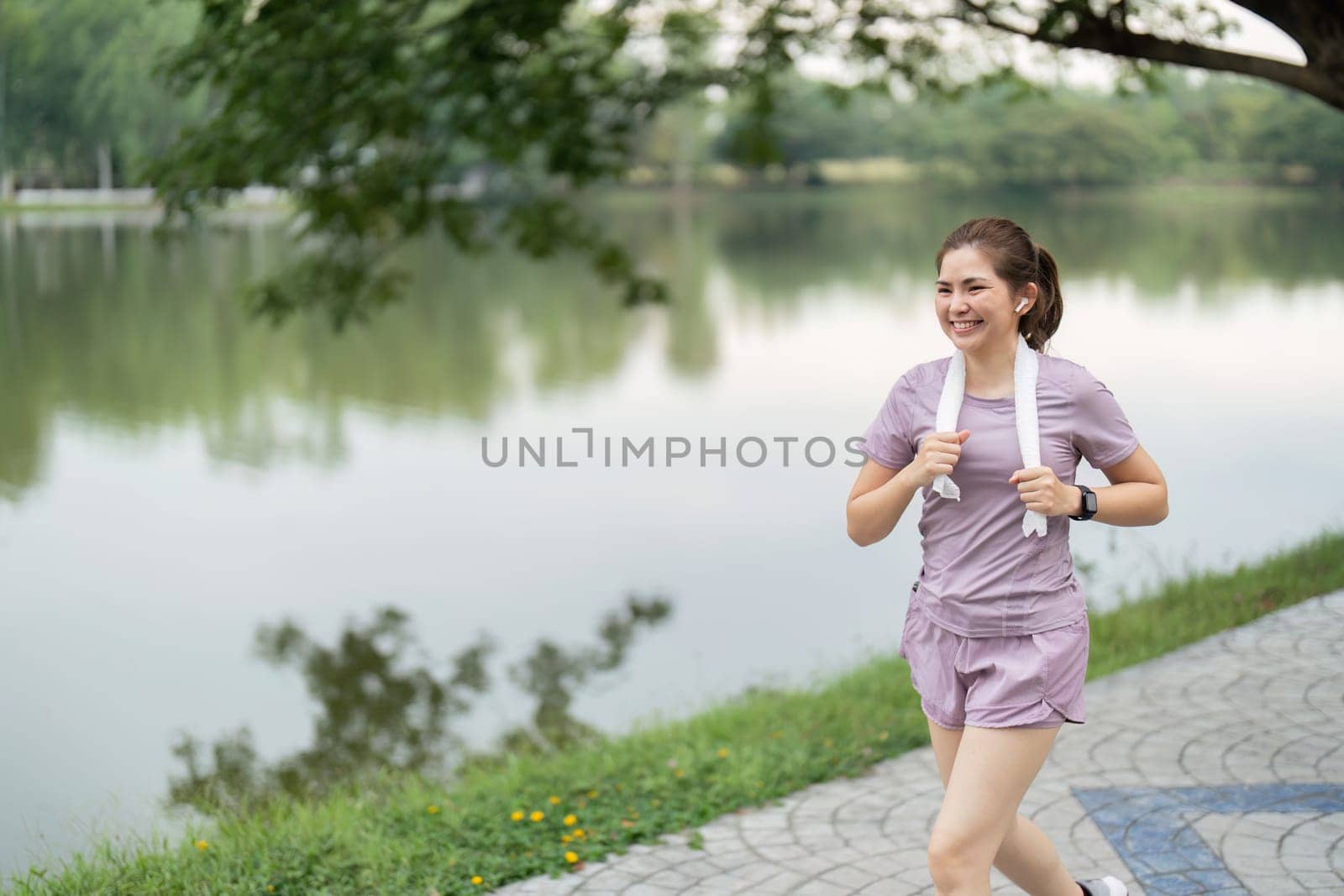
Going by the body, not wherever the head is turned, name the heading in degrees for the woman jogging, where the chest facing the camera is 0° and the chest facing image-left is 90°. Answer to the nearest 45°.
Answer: approximately 45°

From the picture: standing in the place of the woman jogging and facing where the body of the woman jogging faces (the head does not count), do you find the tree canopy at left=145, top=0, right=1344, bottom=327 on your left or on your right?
on your right
